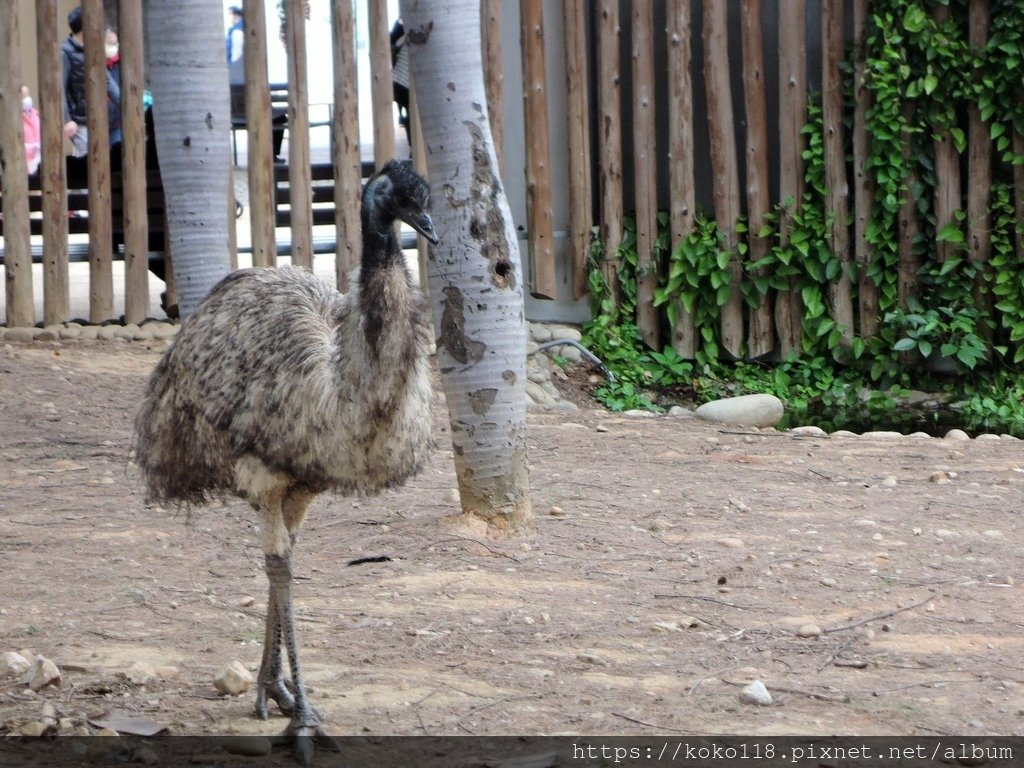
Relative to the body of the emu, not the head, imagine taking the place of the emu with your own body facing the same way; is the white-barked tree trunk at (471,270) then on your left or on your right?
on your left

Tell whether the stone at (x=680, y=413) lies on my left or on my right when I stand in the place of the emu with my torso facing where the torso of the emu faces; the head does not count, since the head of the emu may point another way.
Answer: on my left

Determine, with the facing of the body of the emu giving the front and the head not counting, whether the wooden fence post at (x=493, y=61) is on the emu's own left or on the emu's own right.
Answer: on the emu's own left

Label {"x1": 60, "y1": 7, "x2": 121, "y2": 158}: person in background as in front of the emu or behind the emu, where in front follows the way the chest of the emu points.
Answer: behind

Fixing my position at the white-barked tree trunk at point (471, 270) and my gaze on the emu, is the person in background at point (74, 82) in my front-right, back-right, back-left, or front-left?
back-right

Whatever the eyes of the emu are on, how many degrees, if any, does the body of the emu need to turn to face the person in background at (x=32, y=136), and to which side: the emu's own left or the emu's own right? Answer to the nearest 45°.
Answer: approximately 135° to the emu's own left

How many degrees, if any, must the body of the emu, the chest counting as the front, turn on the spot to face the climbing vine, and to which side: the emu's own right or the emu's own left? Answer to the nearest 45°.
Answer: approximately 90° to the emu's own left

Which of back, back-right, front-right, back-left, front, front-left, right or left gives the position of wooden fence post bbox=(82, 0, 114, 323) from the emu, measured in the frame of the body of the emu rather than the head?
back-left

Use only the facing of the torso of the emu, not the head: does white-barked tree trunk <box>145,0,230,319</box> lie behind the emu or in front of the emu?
behind

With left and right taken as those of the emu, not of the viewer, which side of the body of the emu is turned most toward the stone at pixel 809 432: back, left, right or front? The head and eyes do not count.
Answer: left

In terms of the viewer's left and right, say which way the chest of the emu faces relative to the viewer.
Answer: facing the viewer and to the right of the viewer
